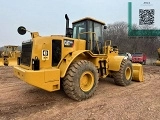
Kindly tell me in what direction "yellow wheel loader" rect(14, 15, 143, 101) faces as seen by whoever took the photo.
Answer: facing away from the viewer and to the right of the viewer

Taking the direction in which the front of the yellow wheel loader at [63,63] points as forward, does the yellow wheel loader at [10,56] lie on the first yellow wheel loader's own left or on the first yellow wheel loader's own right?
on the first yellow wheel loader's own left
